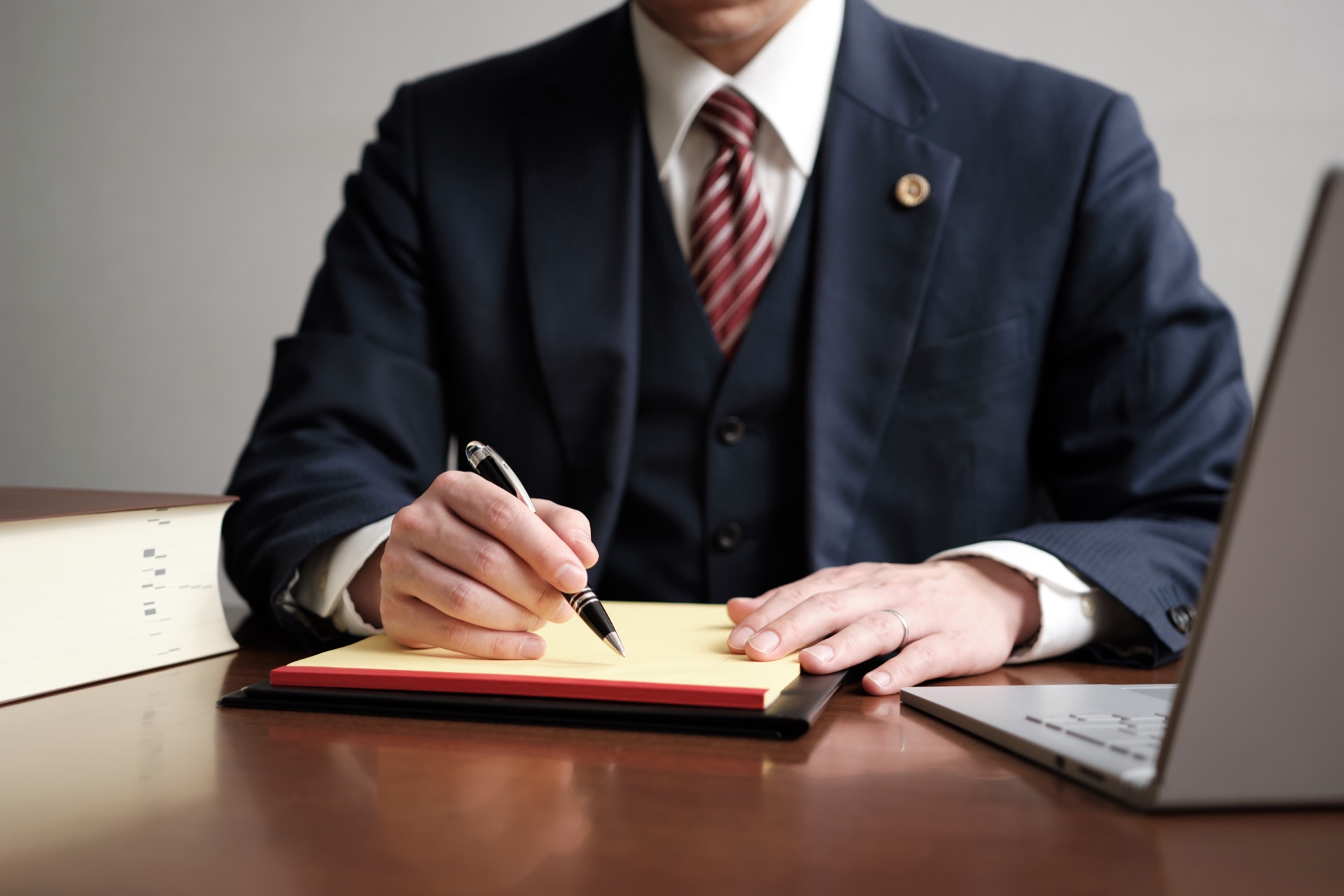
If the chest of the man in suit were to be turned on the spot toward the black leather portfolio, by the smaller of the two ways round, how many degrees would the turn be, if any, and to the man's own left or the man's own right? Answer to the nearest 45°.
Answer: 0° — they already face it

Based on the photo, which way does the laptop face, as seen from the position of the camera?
facing away from the viewer and to the left of the viewer

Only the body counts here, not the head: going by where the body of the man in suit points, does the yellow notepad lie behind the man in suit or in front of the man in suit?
in front

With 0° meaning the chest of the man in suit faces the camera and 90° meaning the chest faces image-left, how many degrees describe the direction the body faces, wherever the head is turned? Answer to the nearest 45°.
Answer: approximately 0°
